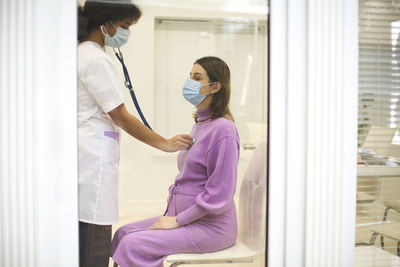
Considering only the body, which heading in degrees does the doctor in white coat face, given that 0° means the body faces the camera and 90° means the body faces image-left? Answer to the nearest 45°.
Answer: approximately 270°

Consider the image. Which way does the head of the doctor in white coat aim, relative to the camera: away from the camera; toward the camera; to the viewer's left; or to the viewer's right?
to the viewer's right

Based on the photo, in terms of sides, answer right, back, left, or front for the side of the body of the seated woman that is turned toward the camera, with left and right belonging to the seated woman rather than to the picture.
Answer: left

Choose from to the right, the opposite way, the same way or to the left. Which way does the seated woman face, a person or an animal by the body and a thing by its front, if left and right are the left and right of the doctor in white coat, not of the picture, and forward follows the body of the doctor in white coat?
the opposite way

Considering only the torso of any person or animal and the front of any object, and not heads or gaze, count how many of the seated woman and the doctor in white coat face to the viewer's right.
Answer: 1

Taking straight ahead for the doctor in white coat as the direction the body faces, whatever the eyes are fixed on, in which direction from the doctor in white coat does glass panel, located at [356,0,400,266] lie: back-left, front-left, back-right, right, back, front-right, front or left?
front

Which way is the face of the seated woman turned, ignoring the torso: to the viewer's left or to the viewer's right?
to the viewer's left
